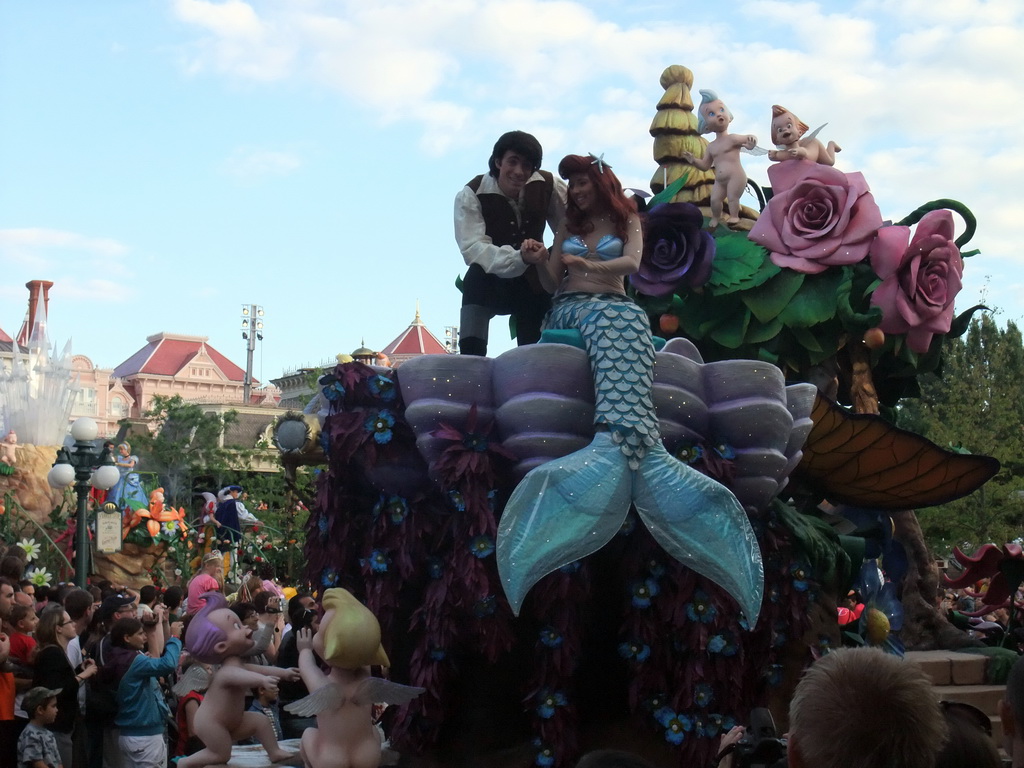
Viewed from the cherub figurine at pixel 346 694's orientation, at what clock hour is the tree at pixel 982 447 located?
The tree is roughly at 1 o'clock from the cherub figurine.

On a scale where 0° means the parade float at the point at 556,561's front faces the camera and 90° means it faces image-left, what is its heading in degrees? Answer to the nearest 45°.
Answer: approximately 45°

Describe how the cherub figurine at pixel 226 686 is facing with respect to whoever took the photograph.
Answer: facing to the right of the viewer

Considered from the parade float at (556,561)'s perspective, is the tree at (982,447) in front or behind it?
behind

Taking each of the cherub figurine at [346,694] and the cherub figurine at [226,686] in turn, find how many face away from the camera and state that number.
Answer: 1

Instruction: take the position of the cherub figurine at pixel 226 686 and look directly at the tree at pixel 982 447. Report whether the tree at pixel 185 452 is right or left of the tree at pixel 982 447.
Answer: left

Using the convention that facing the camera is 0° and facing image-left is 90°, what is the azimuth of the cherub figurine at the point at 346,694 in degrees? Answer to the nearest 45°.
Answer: approximately 180°

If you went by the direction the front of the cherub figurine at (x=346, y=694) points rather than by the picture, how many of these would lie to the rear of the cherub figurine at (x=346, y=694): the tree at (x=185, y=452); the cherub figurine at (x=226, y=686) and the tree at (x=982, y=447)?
0

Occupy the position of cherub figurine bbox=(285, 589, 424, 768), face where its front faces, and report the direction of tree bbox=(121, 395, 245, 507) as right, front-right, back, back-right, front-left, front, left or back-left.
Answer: front

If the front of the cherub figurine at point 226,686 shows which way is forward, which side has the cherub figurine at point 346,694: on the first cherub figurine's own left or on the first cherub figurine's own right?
on the first cherub figurine's own right

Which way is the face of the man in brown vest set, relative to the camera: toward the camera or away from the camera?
toward the camera
